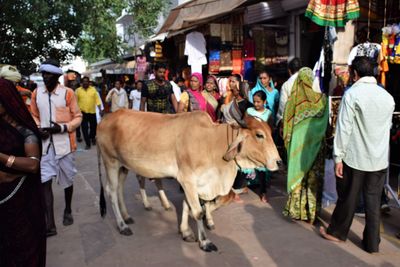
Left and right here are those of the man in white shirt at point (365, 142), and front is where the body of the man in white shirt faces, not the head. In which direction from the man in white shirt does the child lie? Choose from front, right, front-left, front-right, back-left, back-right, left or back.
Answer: front

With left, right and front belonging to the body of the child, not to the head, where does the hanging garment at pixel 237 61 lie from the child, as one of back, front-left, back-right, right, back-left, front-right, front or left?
back

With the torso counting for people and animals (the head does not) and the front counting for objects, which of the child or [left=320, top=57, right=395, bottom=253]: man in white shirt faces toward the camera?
the child

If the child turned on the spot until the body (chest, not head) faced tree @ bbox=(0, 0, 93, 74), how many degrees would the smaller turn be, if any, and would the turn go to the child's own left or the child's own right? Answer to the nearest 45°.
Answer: approximately 135° to the child's own right

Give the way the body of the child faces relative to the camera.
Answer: toward the camera

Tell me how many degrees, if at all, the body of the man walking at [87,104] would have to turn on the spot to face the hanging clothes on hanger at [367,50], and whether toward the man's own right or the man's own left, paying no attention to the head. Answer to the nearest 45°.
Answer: approximately 45° to the man's own left

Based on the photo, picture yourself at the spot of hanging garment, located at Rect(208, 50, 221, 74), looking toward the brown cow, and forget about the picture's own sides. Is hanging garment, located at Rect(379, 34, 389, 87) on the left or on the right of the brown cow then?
left

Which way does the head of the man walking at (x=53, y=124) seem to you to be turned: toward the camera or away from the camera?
toward the camera

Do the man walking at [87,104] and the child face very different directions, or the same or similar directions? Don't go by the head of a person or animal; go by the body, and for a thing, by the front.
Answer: same or similar directions

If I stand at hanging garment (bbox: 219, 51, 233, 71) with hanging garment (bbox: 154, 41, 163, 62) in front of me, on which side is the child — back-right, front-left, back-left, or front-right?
back-left

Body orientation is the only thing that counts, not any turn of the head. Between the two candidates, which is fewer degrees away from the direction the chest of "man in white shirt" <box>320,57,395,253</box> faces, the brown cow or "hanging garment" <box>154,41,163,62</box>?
the hanging garment

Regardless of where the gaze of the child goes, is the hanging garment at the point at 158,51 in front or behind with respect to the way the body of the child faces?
behind

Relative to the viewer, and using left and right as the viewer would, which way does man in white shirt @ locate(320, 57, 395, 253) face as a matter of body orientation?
facing away from the viewer and to the left of the viewer

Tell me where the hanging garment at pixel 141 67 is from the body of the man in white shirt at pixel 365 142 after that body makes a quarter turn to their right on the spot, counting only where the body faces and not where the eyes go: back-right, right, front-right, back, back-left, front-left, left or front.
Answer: left

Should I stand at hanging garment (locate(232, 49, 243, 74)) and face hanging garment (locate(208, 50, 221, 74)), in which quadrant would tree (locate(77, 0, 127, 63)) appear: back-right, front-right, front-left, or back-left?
front-right

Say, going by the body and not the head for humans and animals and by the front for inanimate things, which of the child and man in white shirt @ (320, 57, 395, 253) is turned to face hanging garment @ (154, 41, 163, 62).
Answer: the man in white shirt

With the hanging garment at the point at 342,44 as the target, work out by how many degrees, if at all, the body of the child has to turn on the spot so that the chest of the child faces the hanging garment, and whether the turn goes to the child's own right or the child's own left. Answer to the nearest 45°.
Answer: approximately 135° to the child's own left

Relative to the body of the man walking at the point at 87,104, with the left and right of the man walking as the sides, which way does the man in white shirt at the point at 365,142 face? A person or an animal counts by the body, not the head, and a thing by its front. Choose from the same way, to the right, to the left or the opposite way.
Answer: the opposite way

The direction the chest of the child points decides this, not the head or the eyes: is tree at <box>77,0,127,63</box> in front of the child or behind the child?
behind

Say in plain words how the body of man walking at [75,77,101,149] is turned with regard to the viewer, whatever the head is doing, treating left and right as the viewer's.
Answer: facing the viewer

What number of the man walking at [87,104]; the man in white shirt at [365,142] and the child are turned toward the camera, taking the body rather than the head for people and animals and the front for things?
2
